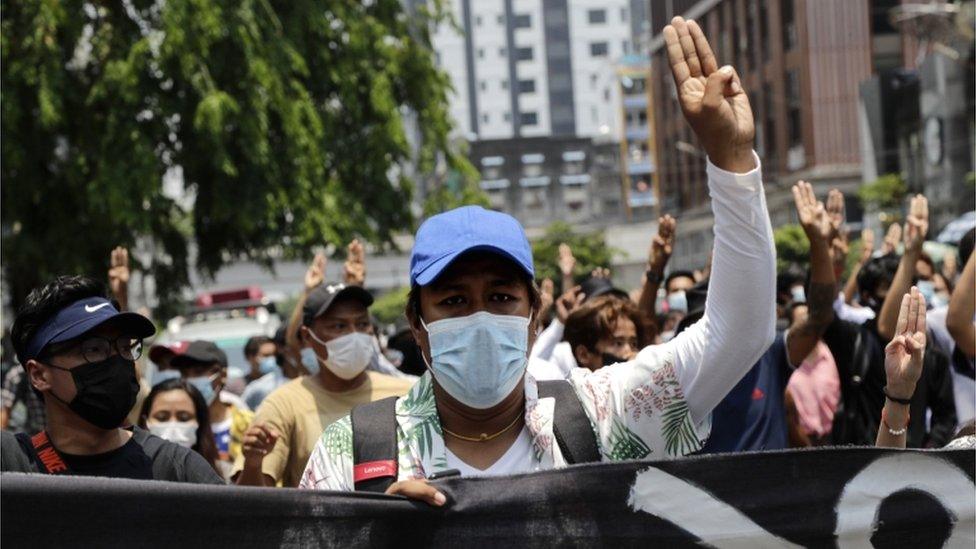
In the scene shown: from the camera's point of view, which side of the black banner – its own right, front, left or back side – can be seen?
front

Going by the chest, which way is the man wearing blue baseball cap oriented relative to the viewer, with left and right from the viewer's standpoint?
facing the viewer

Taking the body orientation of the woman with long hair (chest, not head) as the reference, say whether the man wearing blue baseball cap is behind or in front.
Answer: in front

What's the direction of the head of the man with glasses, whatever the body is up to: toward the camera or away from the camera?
toward the camera

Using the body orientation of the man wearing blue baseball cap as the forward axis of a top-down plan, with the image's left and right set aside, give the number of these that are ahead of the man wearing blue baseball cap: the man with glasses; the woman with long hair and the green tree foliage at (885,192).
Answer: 0

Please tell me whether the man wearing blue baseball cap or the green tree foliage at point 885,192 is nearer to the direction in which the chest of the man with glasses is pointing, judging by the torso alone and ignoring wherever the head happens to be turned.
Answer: the man wearing blue baseball cap

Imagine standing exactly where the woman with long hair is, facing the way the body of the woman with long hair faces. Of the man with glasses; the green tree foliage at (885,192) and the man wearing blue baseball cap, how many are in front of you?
2

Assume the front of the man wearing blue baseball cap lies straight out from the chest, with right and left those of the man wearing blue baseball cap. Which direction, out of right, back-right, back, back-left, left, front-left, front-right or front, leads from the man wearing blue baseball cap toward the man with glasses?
back-right

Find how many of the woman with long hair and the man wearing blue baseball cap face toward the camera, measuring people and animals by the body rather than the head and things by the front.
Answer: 2

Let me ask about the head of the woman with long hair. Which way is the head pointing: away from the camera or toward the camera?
toward the camera

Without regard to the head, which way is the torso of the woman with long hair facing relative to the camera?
toward the camera

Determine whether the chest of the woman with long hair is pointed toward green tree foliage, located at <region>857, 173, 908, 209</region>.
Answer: no

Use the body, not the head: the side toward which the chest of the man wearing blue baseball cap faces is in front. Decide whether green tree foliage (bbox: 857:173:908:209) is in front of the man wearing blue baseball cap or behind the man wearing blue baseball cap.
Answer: behind

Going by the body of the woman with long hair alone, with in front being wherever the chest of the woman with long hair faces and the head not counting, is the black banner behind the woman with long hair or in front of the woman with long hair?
in front

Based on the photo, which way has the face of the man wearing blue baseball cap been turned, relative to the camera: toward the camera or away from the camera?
toward the camera
